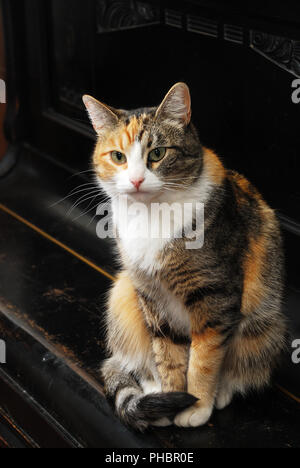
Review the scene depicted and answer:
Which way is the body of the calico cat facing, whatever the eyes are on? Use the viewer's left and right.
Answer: facing the viewer and to the left of the viewer
